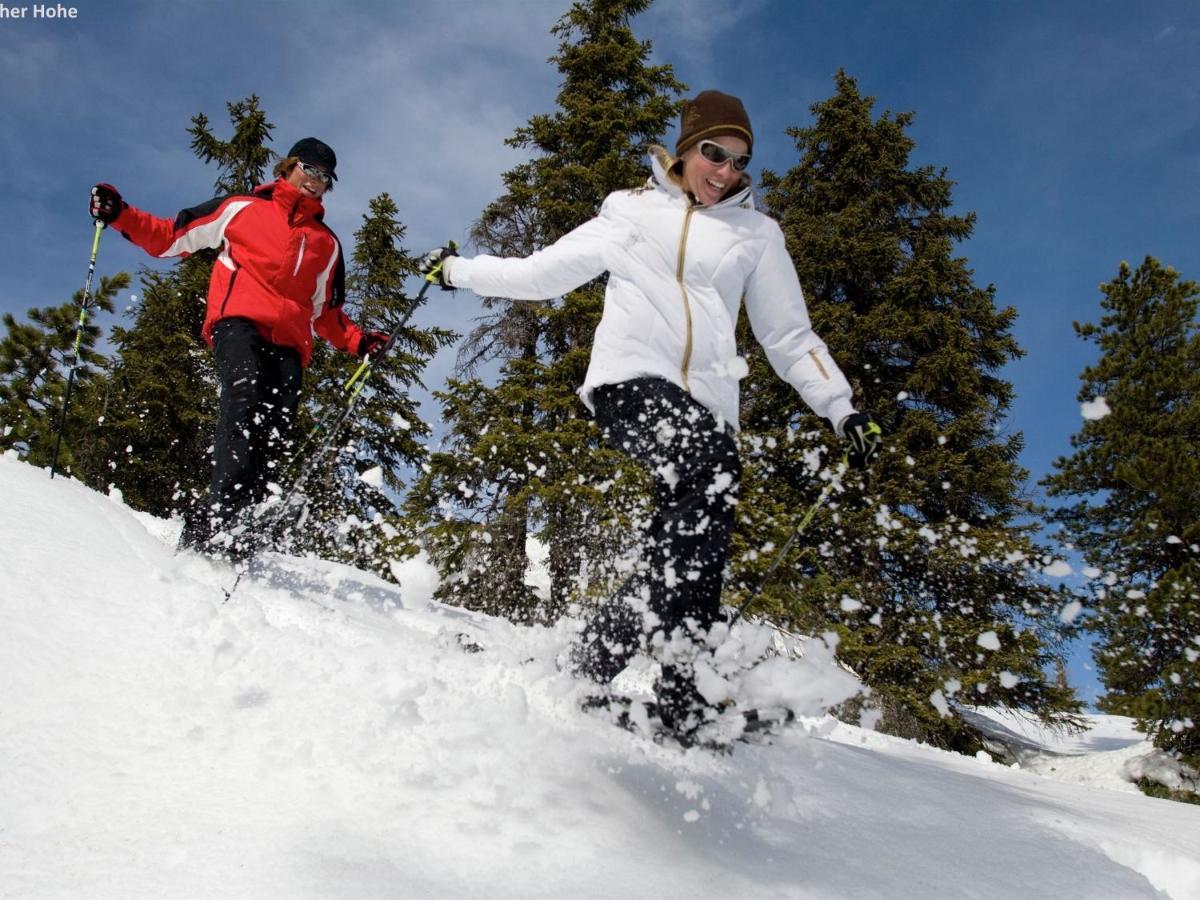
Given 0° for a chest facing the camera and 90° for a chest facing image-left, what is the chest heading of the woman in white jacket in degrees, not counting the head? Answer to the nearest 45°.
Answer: approximately 0°

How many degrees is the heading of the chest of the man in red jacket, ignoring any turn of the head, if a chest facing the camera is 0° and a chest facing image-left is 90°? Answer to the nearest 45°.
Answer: approximately 315°

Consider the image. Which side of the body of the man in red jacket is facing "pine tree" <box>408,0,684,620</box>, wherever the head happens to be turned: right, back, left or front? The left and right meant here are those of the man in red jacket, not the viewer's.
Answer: left

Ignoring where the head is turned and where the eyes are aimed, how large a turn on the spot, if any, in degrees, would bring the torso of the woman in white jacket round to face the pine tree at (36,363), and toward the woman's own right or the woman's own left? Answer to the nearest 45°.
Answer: approximately 135° to the woman's own right

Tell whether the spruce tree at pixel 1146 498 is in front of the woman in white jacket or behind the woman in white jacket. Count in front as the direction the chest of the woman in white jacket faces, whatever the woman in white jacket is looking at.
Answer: behind
